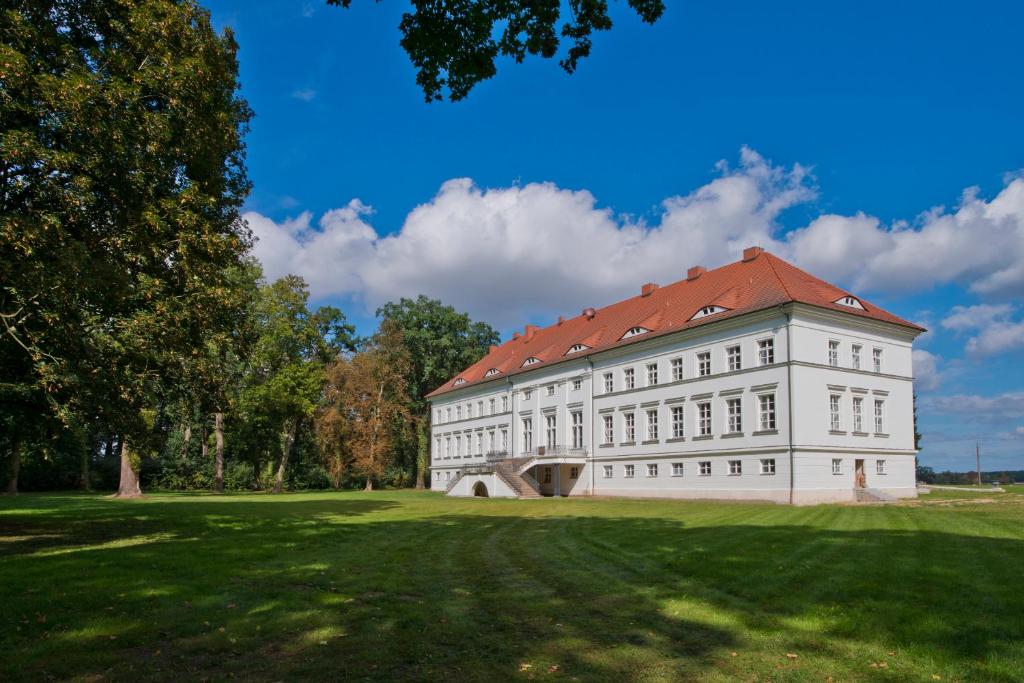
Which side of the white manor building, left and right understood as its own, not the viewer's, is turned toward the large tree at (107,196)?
front

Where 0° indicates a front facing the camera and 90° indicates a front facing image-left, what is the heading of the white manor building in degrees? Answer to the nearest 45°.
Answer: approximately 45°
